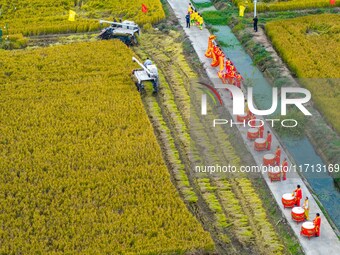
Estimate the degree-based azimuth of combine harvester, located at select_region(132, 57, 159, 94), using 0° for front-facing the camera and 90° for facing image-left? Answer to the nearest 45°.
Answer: approximately 180°

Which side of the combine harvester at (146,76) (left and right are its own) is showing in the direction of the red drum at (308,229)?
back

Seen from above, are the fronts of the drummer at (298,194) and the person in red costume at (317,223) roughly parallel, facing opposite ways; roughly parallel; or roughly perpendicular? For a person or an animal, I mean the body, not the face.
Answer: roughly parallel

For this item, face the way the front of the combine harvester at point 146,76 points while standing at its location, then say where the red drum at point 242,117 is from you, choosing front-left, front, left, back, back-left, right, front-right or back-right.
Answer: back-right

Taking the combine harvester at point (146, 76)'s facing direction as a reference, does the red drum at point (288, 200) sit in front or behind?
behind
